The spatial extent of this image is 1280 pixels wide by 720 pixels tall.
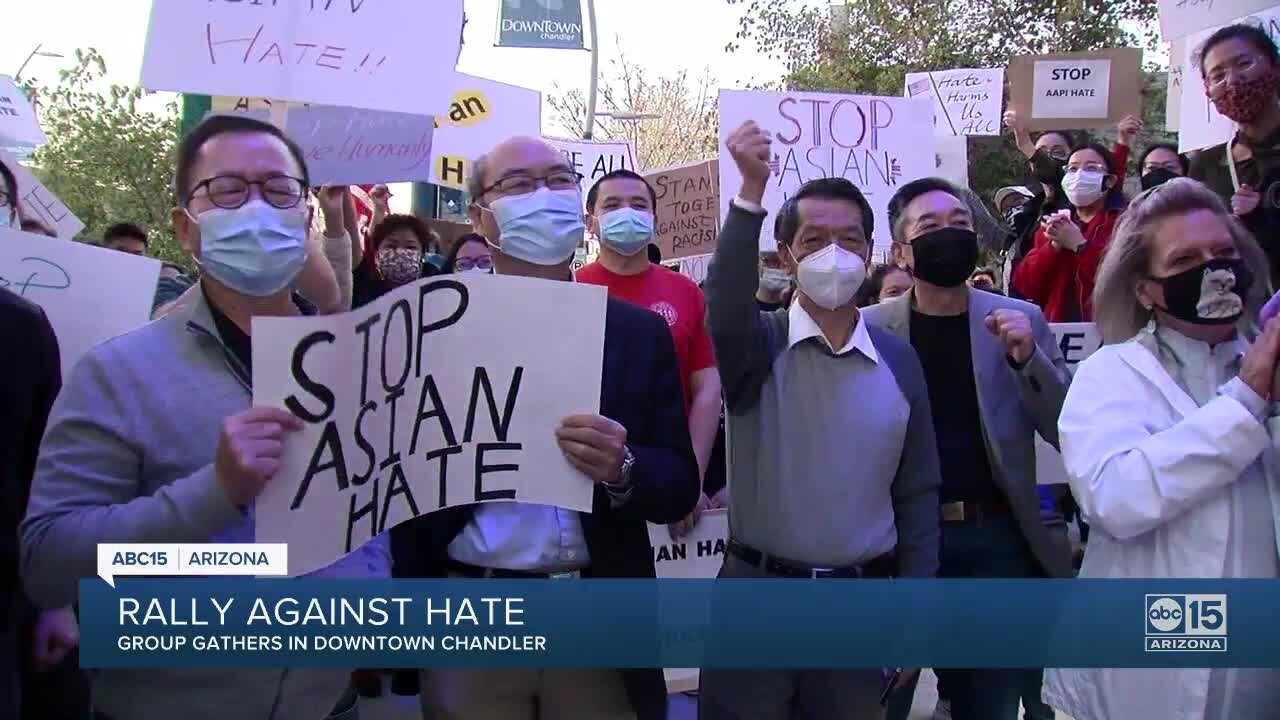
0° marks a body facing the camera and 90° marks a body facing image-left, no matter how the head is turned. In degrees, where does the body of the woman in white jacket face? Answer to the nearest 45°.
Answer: approximately 315°

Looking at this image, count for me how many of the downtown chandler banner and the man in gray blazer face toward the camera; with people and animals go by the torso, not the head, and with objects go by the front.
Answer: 2

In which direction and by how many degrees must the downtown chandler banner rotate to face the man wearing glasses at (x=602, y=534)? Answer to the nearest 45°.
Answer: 0° — it already faces them

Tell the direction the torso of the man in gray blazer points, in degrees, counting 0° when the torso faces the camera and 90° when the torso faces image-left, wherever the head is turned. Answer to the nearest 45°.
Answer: approximately 0°

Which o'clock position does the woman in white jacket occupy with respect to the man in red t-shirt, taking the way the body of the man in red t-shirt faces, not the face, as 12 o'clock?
The woman in white jacket is roughly at 11 o'clock from the man in red t-shirt.

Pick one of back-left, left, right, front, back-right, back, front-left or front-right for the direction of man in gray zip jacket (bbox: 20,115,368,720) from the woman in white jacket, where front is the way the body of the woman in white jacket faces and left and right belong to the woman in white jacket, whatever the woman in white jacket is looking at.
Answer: right

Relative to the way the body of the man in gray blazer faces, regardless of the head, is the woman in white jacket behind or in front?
in front

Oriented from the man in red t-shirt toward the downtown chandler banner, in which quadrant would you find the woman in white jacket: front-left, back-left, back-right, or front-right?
back-right

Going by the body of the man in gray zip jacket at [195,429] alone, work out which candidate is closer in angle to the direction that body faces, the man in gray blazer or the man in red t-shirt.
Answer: the man in gray blazer
